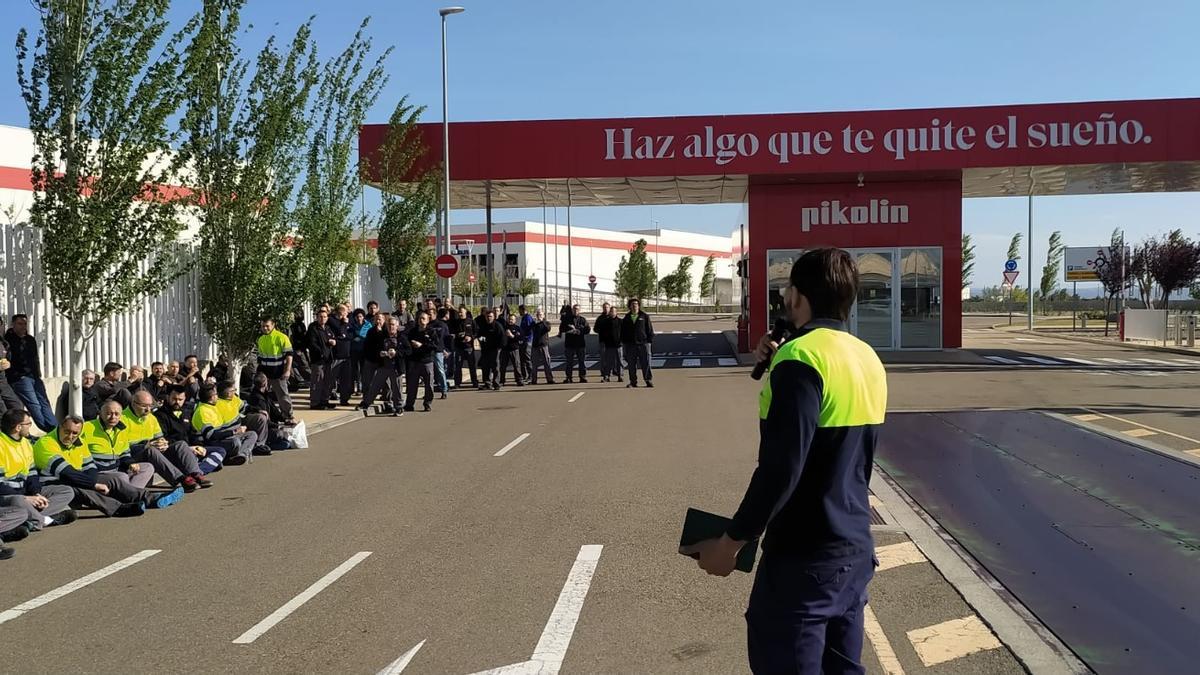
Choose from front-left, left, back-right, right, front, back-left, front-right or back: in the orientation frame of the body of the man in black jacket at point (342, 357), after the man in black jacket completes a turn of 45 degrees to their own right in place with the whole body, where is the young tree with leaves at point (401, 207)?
back

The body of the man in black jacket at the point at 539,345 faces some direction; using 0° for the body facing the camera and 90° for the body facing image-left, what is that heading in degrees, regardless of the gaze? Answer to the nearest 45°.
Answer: approximately 0°

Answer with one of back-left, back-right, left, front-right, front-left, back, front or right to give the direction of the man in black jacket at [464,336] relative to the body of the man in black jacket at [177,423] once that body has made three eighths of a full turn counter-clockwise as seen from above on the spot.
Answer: front-right

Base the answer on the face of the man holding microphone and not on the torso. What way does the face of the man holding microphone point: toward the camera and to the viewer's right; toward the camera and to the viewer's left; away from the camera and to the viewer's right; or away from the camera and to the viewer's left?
away from the camera and to the viewer's left

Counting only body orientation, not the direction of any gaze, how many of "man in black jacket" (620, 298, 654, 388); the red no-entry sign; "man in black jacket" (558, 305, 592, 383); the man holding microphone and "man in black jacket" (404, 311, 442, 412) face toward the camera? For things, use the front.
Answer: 4

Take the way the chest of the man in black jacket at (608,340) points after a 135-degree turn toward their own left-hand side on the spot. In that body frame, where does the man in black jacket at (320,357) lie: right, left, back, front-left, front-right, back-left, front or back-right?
back

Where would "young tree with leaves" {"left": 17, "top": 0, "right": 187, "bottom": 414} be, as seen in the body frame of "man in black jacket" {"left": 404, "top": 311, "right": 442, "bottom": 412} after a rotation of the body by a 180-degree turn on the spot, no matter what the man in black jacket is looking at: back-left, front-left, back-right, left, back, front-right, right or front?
back-left

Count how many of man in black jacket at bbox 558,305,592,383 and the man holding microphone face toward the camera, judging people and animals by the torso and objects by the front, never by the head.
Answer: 1

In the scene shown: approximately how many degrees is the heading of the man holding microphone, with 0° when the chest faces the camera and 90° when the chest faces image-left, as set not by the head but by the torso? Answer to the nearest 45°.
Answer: approximately 135°

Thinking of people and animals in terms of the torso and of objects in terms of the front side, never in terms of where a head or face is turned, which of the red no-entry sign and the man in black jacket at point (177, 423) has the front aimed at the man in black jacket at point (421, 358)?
the red no-entry sign

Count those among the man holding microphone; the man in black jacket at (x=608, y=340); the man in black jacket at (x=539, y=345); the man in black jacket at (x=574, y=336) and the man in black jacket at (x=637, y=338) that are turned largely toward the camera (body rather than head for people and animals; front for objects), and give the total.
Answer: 4
